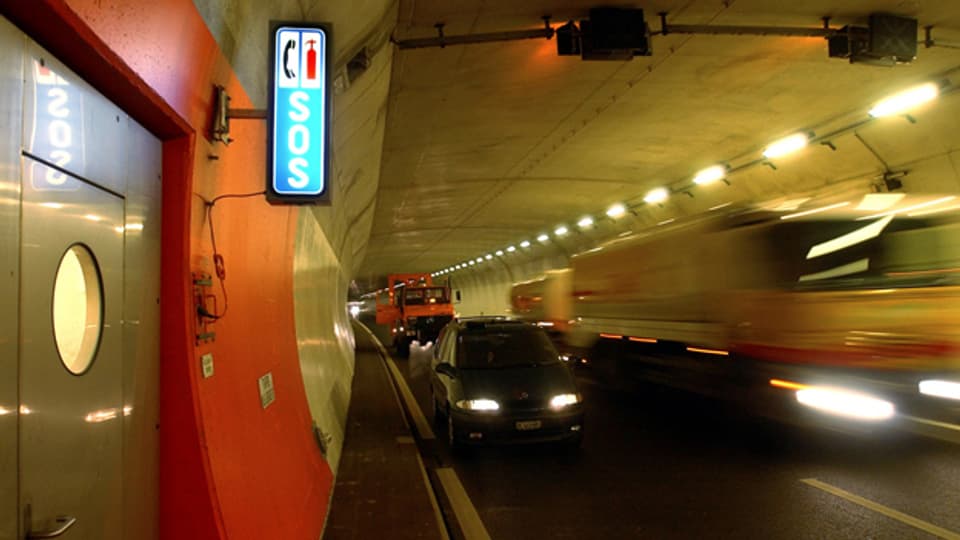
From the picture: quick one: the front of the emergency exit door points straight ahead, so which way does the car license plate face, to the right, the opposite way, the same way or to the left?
to the right

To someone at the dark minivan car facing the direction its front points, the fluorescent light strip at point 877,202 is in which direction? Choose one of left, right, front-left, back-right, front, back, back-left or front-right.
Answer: left

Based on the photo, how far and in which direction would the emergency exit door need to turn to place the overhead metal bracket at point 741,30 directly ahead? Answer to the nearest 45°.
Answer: approximately 45° to its left

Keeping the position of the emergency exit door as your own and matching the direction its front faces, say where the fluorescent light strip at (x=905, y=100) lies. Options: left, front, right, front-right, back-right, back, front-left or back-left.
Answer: front-left

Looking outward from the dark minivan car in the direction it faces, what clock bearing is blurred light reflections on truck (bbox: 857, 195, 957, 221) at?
The blurred light reflections on truck is roughly at 9 o'clock from the dark minivan car.

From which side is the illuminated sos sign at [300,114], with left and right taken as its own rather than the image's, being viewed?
front

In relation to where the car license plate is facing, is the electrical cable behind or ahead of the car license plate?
ahead

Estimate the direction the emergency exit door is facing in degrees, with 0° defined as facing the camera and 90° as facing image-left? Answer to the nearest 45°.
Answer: approximately 315°

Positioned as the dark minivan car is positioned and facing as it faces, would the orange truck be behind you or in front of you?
behind

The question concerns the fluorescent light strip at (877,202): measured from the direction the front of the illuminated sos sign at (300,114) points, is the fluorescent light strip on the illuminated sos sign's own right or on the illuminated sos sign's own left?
on the illuminated sos sign's own left

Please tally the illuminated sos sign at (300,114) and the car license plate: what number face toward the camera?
2

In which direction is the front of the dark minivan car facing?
toward the camera

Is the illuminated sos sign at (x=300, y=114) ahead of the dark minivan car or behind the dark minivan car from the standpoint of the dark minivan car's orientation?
ahead

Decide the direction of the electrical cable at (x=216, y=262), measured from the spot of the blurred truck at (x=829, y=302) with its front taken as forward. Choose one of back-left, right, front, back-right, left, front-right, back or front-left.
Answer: right

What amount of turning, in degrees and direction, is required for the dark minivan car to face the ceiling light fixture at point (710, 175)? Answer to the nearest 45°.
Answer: approximately 135° to its left

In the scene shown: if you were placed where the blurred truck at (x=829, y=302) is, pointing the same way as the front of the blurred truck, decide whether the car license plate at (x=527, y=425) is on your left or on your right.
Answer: on your right

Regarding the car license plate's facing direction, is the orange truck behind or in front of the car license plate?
behind
